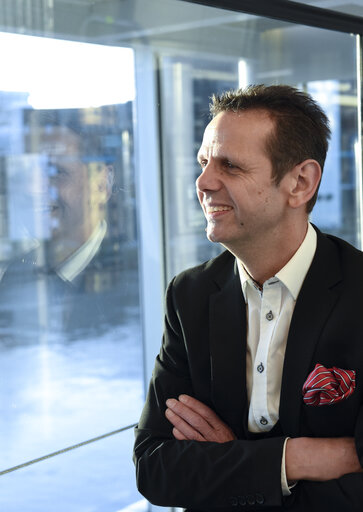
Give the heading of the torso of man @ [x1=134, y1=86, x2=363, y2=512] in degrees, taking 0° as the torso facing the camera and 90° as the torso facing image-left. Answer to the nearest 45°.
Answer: approximately 45°

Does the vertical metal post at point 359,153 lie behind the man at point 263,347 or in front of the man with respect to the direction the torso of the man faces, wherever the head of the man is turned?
behind

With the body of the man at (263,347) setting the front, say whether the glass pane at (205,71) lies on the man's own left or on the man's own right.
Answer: on the man's own right

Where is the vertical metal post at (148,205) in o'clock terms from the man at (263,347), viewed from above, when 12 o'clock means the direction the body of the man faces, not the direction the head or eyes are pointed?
The vertical metal post is roughly at 4 o'clock from the man.

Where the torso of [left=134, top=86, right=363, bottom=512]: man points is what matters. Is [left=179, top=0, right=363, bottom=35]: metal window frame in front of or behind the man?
behind

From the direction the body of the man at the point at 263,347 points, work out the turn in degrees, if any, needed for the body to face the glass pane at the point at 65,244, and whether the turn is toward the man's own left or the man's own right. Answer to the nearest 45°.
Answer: approximately 90° to the man's own right
